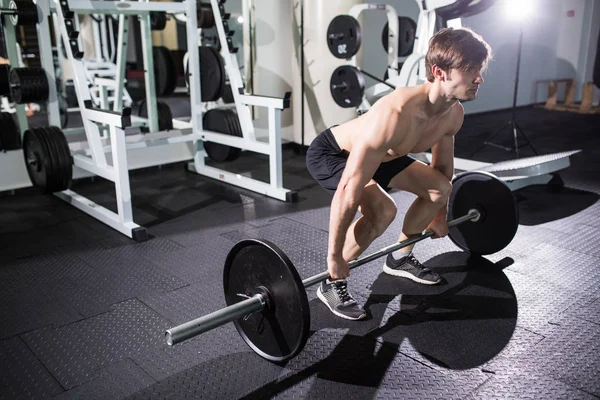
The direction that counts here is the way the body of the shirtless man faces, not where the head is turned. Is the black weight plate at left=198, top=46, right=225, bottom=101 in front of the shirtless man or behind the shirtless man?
behind

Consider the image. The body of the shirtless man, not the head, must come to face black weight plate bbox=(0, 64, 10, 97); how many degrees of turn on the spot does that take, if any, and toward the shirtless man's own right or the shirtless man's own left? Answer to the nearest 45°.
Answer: approximately 180°

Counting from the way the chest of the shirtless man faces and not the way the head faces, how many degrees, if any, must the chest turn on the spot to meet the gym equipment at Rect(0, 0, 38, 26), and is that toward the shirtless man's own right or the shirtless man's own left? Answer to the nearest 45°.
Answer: approximately 180°

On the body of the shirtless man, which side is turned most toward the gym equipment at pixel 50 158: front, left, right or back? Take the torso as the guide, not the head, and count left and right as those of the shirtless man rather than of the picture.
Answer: back

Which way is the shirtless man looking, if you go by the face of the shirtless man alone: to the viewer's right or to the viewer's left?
to the viewer's right

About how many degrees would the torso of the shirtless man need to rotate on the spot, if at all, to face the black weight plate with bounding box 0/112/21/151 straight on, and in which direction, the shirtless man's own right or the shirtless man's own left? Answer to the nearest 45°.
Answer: approximately 180°

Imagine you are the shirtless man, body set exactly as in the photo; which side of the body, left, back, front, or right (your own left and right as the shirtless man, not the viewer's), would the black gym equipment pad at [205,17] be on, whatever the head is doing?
back

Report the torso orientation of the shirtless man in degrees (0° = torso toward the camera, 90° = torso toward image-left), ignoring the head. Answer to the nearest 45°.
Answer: approximately 315°

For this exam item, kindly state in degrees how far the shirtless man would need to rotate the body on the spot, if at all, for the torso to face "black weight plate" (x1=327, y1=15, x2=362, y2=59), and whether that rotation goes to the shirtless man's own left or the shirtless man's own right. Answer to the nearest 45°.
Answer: approximately 135° to the shirtless man's own left

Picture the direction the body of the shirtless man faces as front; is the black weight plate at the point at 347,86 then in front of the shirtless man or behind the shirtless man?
behind

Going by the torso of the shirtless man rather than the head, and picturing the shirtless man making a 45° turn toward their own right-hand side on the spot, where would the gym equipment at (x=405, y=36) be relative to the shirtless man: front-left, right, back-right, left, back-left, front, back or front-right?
back
